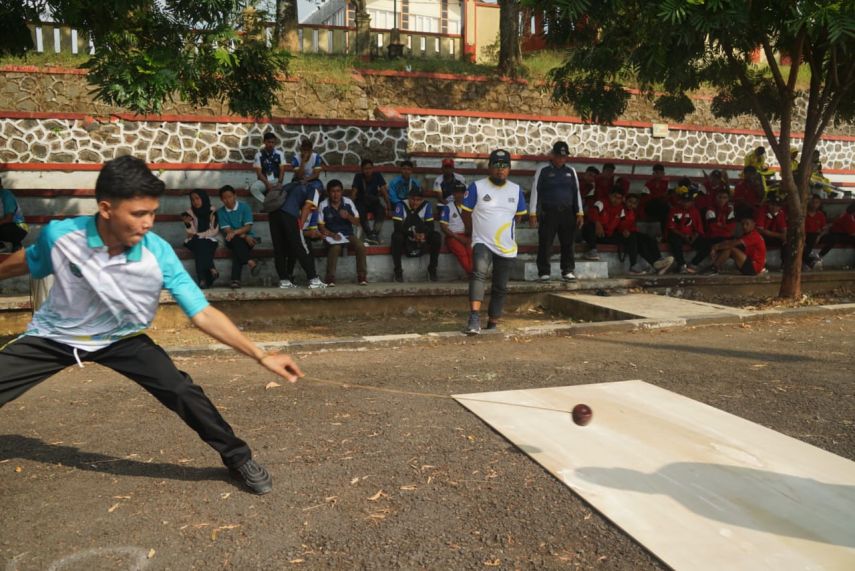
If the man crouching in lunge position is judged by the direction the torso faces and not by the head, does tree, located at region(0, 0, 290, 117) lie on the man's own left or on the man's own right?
on the man's own left

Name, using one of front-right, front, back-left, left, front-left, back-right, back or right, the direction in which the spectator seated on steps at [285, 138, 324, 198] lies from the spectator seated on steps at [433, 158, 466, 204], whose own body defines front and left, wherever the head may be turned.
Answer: right

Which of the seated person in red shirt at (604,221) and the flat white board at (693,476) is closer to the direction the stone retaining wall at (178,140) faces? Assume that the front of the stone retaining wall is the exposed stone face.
the flat white board

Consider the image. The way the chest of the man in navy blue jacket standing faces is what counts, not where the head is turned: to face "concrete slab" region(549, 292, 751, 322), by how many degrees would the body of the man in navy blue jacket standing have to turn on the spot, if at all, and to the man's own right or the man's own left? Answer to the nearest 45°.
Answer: approximately 45° to the man's own left

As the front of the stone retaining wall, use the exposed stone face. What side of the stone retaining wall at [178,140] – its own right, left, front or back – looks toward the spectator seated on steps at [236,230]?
front

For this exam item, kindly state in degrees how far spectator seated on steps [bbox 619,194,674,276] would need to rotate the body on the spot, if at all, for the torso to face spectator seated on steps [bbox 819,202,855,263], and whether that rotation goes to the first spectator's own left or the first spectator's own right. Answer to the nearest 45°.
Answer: approximately 90° to the first spectator's own left
